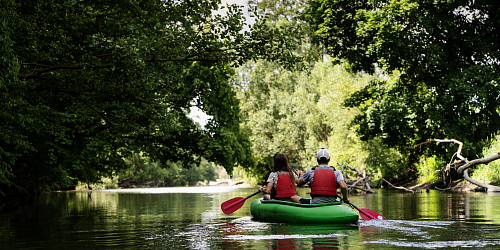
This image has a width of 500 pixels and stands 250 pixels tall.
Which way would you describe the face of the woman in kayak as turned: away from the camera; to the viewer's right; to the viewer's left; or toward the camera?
away from the camera

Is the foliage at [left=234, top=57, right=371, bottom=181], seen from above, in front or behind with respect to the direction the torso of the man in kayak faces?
in front

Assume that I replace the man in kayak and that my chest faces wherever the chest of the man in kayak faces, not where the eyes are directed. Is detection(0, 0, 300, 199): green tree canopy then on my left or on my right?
on my left

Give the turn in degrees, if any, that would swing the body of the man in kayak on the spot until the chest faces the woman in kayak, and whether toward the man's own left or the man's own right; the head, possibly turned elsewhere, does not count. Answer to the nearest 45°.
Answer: approximately 45° to the man's own left

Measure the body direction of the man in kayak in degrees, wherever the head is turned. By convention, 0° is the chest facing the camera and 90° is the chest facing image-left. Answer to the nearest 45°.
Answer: approximately 180°

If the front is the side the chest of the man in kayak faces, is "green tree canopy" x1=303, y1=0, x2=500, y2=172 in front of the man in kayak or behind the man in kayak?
in front

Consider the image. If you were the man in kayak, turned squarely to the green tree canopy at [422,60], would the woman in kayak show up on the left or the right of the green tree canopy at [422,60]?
left

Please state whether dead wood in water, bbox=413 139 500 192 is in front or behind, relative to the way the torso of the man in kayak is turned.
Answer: in front
